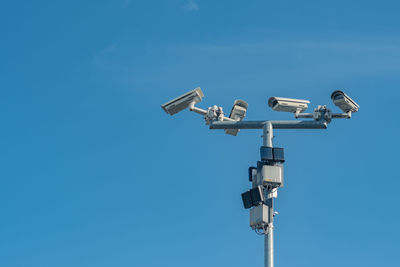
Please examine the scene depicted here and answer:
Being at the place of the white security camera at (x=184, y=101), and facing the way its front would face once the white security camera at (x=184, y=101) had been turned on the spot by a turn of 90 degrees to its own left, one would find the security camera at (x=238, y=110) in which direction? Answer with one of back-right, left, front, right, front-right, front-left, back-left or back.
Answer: left

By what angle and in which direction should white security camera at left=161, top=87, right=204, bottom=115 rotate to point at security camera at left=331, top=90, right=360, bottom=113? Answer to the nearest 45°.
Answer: approximately 180°

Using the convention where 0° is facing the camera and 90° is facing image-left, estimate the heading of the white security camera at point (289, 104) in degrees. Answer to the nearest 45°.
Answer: approximately 45°

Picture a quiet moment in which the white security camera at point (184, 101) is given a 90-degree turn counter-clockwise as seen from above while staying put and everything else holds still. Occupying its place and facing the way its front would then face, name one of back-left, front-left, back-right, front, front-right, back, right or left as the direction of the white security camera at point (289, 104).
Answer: left

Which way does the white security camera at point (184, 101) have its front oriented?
to the viewer's left

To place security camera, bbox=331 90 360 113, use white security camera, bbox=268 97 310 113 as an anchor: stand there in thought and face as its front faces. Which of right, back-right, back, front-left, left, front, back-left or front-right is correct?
back-left
